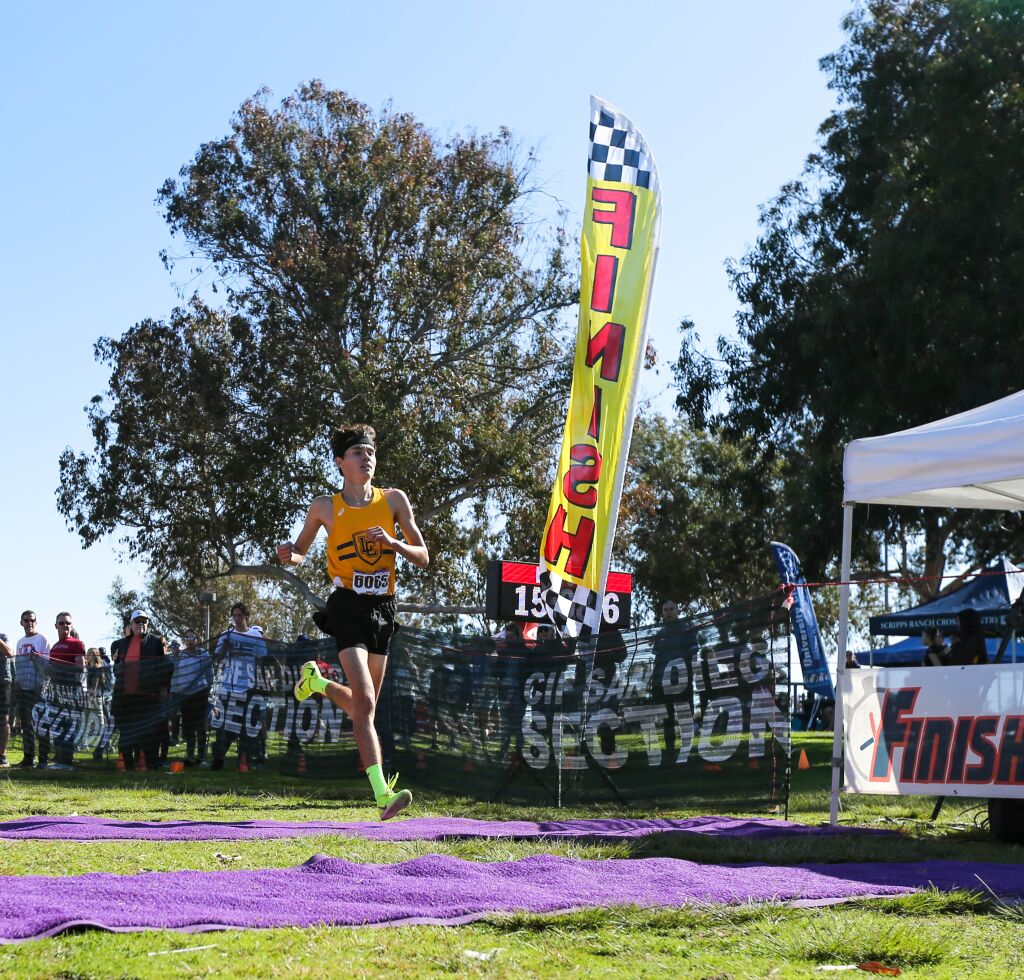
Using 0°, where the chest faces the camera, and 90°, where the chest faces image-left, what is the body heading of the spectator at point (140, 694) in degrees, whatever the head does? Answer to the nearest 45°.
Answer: approximately 0°

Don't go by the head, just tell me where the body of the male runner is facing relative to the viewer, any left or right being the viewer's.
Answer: facing the viewer and to the right of the viewer

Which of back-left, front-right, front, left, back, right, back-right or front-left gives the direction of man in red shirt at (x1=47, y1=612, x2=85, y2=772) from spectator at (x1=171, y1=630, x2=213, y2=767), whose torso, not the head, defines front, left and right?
back-right

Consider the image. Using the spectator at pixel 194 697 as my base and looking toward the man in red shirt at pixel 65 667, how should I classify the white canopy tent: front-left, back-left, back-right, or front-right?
back-left

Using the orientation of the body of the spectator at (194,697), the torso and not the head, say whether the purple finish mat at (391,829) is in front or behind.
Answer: in front

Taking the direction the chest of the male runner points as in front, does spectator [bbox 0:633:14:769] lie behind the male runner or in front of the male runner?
behind
